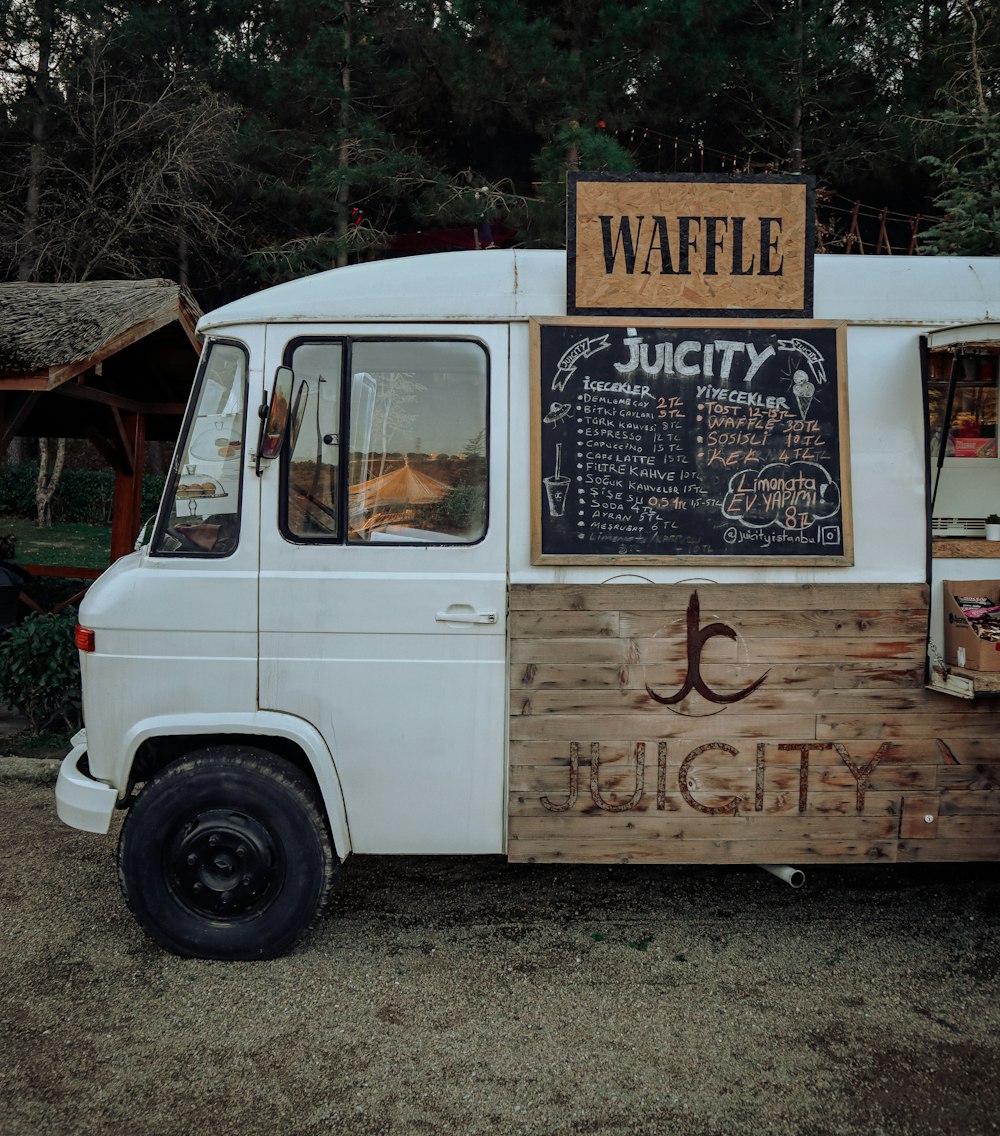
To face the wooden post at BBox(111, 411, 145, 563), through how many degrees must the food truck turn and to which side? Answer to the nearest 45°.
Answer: approximately 45° to its right

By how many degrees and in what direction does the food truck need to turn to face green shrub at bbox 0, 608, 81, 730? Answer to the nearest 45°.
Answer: approximately 45° to its right

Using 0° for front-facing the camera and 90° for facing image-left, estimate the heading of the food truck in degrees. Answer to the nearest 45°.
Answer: approximately 90°

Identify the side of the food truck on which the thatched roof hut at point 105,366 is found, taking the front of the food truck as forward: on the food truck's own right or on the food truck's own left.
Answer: on the food truck's own right

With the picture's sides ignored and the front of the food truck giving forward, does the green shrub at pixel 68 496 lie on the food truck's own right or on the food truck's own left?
on the food truck's own right
